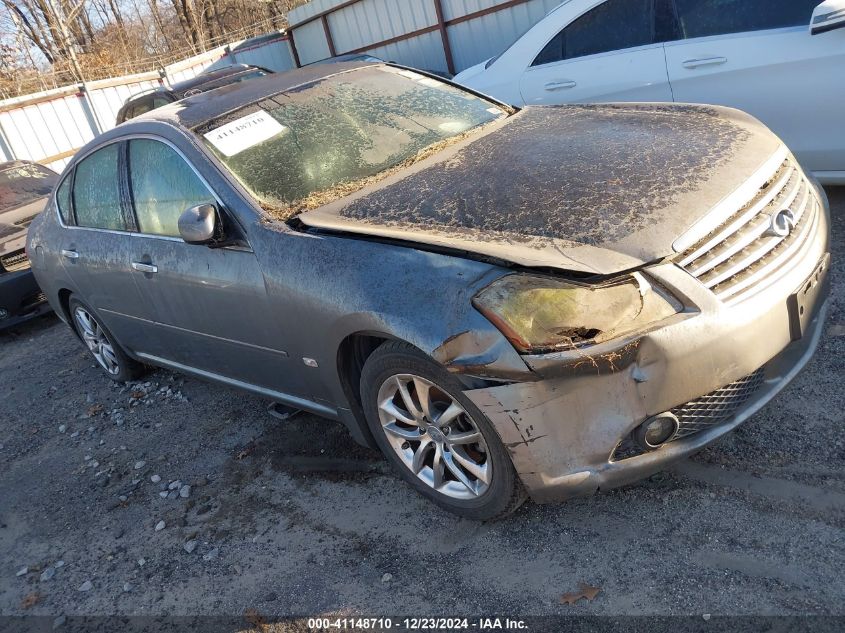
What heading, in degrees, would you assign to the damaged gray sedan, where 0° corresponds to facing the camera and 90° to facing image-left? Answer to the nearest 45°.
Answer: approximately 315°

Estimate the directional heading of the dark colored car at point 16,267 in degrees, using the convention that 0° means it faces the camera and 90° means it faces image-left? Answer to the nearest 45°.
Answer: approximately 315°

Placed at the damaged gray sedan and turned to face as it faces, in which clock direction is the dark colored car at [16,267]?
The dark colored car is roughly at 6 o'clock from the damaged gray sedan.

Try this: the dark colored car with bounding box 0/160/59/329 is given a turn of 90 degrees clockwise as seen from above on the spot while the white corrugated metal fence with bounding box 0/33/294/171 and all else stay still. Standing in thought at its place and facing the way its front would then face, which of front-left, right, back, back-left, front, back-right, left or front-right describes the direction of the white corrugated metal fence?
back-right

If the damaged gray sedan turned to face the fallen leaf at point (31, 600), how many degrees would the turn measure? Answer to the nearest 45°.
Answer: approximately 135° to its right

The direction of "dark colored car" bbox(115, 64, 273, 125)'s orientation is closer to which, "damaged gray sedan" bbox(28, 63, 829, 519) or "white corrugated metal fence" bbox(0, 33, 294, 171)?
the damaged gray sedan

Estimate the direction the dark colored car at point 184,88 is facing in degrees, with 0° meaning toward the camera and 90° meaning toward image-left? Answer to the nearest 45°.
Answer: approximately 315°
